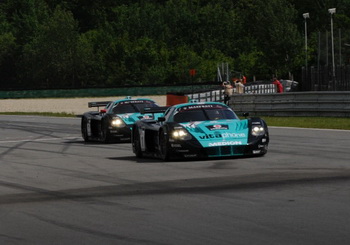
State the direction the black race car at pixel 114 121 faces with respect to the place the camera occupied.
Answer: facing the viewer and to the right of the viewer

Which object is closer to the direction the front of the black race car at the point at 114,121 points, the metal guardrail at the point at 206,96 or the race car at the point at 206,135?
the race car

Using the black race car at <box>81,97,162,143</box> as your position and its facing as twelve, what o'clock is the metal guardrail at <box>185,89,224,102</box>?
The metal guardrail is roughly at 8 o'clock from the black race car.

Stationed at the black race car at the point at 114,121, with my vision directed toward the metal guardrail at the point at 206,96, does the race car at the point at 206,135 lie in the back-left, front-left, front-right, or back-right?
back-right

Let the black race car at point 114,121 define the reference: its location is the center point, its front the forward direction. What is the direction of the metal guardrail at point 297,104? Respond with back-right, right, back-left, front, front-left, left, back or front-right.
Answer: left

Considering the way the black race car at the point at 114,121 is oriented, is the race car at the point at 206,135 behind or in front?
in front

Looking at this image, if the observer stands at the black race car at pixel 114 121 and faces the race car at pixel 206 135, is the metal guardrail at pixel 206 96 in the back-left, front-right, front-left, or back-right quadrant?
back-left

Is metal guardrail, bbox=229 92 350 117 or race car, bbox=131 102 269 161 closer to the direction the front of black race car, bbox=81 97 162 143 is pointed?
the race car
